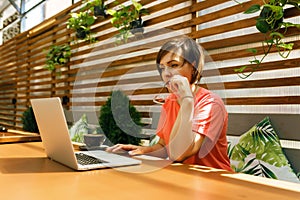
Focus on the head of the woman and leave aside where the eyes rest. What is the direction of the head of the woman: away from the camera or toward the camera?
toward the camera

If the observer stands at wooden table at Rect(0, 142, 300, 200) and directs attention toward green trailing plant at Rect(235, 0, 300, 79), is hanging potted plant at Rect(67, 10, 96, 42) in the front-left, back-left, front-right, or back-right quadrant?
front-left

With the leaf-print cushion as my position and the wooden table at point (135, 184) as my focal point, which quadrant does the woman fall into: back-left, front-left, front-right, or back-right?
front-right

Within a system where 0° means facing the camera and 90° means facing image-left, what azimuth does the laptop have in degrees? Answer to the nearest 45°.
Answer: approximately 225°

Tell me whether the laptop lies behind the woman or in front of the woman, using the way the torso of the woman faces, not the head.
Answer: in front

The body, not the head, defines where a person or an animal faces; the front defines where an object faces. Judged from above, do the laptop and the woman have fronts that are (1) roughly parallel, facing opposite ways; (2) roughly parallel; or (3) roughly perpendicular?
roughly parallel, facing opposite ways

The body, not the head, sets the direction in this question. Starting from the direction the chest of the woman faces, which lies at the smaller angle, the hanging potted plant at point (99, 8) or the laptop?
the laptop

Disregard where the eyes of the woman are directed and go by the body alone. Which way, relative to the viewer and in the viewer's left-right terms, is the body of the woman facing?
facing the viewer and to the left of the viewer

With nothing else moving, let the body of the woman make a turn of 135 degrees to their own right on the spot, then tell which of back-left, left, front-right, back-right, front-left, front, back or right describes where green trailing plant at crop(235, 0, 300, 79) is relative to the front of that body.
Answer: front-right

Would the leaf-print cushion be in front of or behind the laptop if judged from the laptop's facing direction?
in front

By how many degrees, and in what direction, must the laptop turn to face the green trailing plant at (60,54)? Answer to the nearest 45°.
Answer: approximately 45° to its left

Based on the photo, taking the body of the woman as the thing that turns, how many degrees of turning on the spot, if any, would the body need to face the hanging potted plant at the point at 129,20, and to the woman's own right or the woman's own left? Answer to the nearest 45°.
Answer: approximately 135° to the woman's own right

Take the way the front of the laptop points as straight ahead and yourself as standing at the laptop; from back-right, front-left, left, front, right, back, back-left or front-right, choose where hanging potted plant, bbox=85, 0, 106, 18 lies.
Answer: front-left

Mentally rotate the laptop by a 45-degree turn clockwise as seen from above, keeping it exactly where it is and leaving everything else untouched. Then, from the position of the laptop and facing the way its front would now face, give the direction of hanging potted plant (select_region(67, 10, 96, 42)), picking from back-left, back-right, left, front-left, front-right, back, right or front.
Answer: left
